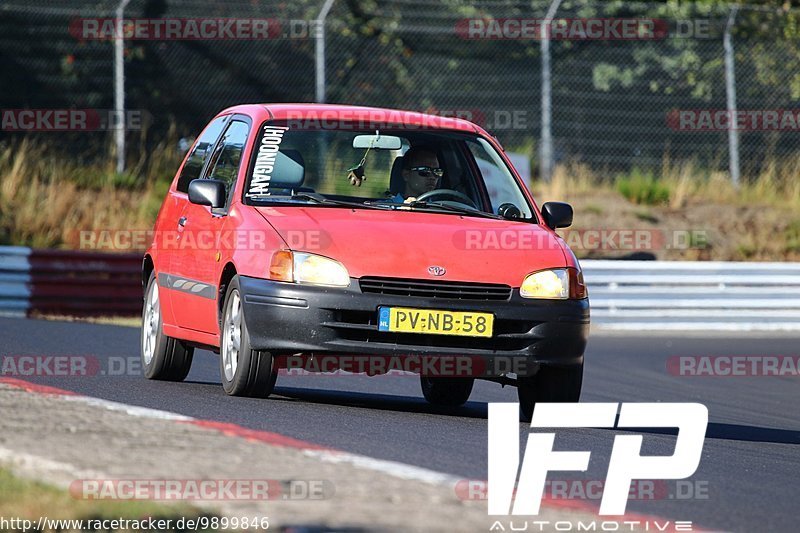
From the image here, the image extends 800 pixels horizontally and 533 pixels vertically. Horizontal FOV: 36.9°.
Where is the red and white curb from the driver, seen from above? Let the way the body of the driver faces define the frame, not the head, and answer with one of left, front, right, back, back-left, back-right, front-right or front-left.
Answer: front-right

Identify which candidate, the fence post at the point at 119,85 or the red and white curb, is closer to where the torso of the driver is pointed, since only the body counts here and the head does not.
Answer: the red and white curb

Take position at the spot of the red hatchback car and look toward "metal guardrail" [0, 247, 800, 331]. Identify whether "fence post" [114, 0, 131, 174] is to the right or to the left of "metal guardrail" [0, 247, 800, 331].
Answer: left
